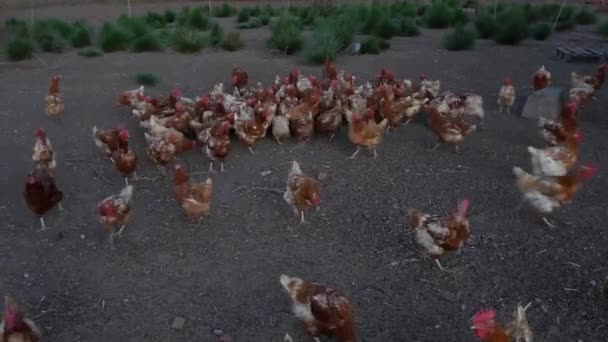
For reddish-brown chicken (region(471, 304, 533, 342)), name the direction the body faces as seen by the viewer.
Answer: to the viewer's left

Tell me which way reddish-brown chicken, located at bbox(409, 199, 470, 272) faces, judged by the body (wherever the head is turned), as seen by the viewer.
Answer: to the viewer's right

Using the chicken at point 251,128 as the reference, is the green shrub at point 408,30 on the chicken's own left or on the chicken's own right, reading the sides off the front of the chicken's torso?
on the chicken's own left

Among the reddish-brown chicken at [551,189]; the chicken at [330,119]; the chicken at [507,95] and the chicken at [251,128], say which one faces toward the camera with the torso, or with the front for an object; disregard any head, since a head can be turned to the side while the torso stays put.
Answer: the chicken at [507,95]

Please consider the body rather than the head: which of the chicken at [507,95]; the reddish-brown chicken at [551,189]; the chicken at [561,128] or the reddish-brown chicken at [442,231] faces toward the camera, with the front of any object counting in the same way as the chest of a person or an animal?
the chicken at [507,95]

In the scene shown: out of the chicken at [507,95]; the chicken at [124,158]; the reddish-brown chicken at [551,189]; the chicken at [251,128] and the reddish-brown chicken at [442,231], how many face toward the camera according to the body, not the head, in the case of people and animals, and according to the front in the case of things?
2

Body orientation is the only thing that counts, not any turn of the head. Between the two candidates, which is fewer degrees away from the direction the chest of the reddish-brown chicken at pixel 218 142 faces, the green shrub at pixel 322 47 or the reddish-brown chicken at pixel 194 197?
the reddish-brown chicken
